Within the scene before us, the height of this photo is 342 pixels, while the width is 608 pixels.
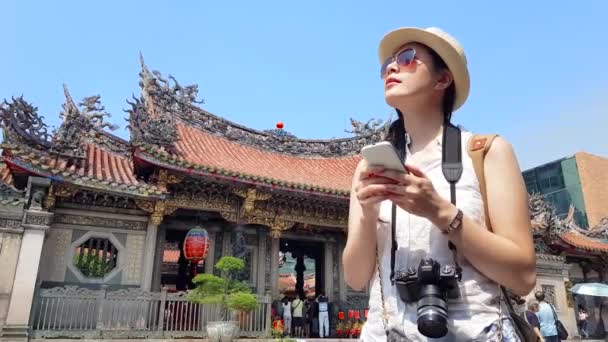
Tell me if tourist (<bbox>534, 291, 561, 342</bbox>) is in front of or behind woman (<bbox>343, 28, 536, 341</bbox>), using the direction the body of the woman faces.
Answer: behind

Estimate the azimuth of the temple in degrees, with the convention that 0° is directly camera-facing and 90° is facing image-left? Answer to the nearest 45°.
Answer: approximately 315°

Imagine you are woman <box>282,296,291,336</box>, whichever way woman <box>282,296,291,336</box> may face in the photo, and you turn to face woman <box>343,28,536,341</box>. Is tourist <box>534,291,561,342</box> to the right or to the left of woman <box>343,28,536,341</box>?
left

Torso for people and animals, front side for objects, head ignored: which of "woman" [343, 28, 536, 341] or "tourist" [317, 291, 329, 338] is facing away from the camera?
the tourist

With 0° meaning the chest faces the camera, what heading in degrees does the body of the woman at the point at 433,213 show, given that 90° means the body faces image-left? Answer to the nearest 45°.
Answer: approximately 45°

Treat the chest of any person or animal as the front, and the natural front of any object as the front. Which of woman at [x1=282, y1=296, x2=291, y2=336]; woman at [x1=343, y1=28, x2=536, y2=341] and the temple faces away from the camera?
woman at [x1=282, y1=296, x2=291, y2=336]

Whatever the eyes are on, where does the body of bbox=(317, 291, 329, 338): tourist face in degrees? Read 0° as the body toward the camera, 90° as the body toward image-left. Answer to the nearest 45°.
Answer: approximately 180°
